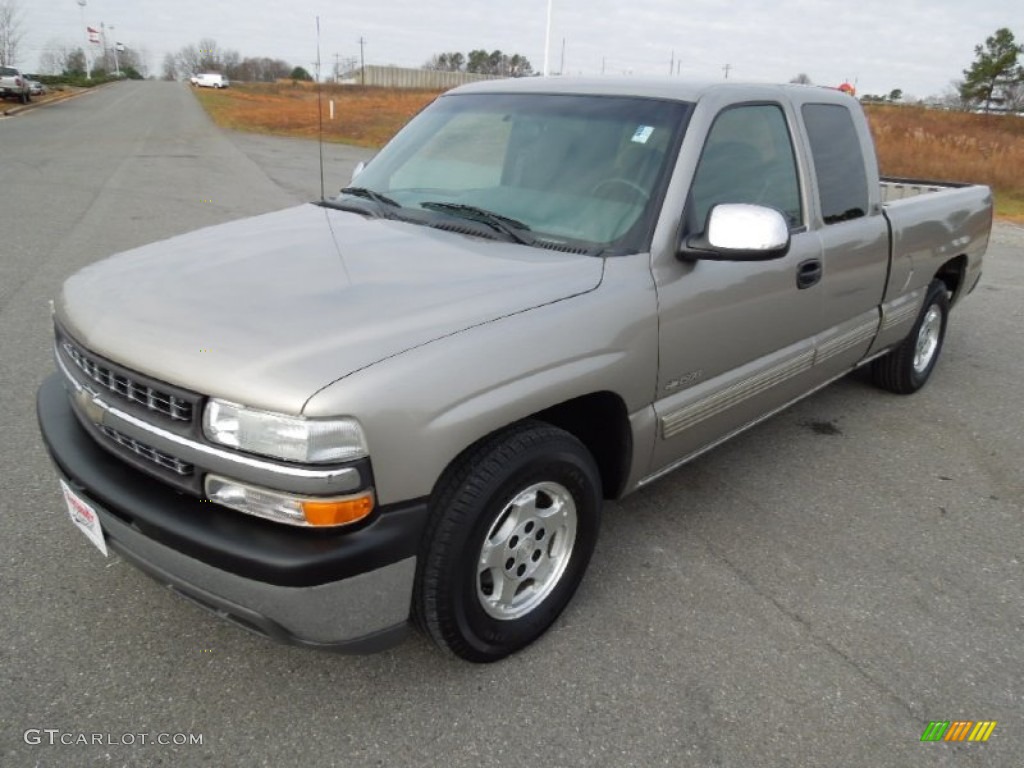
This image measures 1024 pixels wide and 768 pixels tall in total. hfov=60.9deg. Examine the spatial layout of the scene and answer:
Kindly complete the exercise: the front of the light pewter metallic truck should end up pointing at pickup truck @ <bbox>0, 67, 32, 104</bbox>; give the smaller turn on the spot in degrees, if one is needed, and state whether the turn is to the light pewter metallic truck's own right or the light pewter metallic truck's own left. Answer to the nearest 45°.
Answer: approximately 90° to the light pewter metallic truck's own right

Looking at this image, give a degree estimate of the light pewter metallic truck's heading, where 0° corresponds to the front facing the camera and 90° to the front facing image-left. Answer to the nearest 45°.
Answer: approximately 45°
